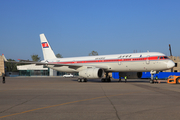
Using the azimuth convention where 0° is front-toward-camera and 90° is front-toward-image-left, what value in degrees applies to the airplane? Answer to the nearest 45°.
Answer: approximately 315°
